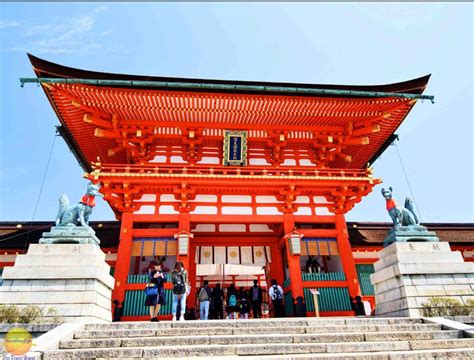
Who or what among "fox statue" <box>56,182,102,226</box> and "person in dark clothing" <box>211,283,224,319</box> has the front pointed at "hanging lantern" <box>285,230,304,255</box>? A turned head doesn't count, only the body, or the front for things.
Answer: the fox statue

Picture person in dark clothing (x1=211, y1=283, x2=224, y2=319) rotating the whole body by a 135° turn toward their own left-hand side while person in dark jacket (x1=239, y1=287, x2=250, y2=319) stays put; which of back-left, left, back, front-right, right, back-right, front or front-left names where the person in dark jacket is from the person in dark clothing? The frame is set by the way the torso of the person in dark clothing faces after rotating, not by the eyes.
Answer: back-left

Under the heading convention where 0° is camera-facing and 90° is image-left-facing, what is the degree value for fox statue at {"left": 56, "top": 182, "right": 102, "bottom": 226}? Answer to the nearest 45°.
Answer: approximately 270°

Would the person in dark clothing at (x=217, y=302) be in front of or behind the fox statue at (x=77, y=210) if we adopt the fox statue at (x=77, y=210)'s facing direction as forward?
in front

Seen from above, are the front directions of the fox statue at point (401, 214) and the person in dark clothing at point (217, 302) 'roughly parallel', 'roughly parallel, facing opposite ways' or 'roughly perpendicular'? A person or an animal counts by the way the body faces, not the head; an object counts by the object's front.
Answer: roughly perpendicular

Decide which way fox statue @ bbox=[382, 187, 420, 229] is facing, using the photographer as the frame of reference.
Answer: facing the viewer and to the left of the viewer

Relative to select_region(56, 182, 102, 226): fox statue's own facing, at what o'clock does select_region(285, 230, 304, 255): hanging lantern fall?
The hanging lantern is roughly at 12 o'clock from the fox statue.

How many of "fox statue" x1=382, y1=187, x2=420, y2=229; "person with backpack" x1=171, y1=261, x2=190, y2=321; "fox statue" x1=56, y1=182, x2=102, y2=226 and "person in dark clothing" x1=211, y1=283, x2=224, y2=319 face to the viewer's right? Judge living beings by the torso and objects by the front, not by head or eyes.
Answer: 1

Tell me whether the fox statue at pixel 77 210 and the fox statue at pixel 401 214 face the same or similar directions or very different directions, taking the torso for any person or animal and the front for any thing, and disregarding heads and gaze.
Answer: very different directions

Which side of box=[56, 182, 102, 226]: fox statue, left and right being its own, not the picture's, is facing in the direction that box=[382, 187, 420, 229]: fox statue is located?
front

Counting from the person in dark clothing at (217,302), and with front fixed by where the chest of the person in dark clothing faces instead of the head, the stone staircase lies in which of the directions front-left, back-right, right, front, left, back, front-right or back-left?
back

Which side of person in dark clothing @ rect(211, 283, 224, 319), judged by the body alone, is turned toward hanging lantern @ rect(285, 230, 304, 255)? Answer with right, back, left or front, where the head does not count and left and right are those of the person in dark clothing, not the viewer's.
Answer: right

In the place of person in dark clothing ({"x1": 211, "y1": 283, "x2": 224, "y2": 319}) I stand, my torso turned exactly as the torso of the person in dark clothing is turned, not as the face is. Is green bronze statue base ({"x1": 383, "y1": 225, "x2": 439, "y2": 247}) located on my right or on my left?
on my right

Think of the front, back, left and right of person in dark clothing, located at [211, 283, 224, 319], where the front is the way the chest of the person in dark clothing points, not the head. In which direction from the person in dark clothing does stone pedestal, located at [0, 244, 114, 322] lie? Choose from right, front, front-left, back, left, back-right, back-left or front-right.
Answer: back-left

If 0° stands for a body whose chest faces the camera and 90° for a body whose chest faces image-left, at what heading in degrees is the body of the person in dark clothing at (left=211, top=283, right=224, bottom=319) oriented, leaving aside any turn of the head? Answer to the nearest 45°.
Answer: approximately 180°
